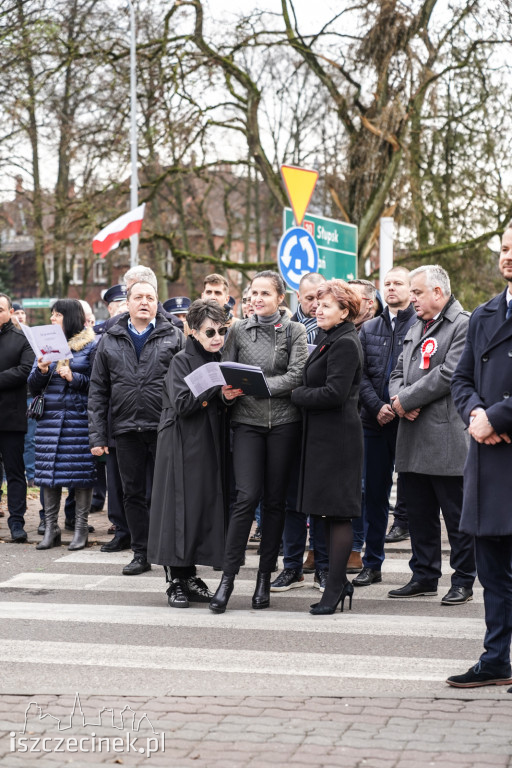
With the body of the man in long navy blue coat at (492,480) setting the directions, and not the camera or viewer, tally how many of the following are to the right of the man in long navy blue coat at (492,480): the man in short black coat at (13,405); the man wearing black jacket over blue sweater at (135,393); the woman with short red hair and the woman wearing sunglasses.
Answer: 4

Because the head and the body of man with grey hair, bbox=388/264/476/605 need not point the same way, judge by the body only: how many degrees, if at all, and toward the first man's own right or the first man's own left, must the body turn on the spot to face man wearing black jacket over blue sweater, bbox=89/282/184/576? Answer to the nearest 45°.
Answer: approximately 45° to the first man's own right

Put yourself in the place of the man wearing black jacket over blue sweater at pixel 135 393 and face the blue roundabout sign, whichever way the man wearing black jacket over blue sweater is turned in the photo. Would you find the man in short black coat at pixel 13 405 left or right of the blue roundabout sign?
left

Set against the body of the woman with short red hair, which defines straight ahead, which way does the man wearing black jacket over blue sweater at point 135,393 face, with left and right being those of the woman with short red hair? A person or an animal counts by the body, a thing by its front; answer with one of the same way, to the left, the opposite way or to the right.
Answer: to the left

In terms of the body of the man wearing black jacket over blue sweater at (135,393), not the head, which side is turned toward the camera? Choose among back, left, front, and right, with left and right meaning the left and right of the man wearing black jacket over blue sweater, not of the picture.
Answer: front

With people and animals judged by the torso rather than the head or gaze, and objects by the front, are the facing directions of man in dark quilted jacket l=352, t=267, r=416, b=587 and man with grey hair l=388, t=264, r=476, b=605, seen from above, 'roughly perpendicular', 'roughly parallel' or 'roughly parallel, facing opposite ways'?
roughly parallel

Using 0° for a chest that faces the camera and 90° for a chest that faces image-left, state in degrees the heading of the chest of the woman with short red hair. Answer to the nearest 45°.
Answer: approximately 90°

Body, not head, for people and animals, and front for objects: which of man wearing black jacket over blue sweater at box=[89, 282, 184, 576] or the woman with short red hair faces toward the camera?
the man wearing black jacket over blue sweater

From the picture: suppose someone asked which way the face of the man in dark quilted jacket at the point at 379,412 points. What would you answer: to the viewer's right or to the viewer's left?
to the viewer's left

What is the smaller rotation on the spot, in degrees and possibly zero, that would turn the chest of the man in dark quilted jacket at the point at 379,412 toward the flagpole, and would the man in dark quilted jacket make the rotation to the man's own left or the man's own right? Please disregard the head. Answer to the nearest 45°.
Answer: approximately 135° to the man's own right

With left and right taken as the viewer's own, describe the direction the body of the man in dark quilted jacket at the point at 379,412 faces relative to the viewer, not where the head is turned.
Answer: facing the viewer and to the left of the viewer

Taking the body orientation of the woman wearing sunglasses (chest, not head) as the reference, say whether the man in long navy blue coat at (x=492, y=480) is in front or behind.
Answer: in front
